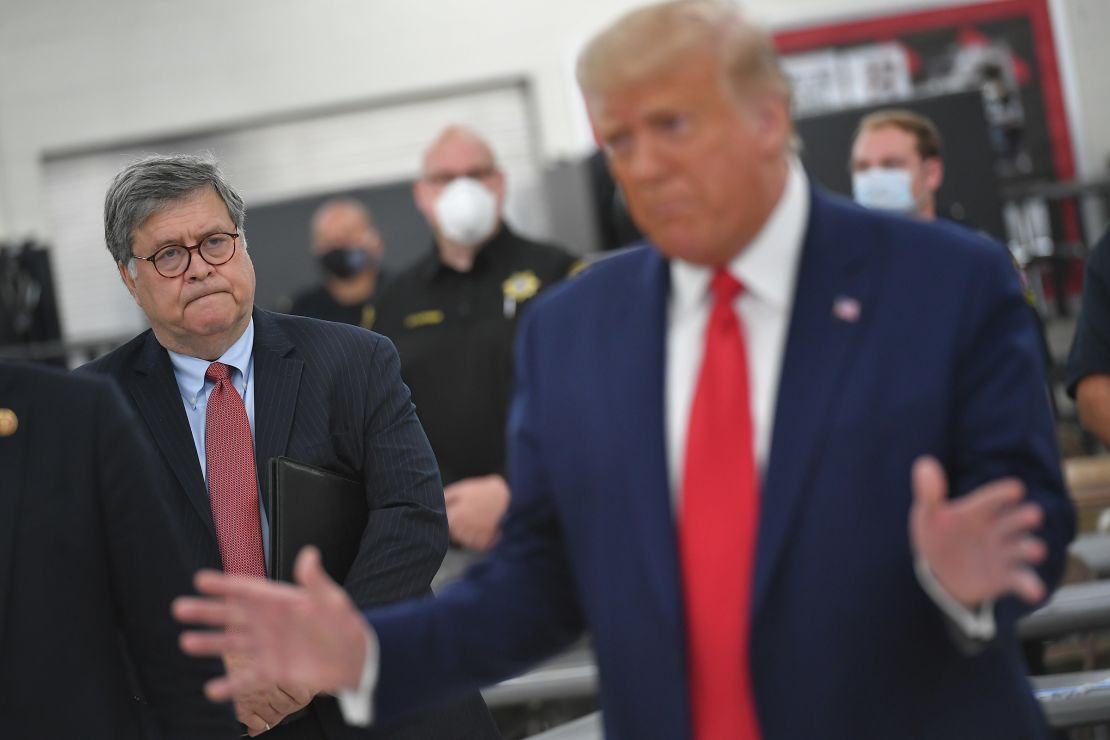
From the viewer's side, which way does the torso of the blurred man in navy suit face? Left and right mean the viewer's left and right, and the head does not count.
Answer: facing the viewer and to the left of the viewer

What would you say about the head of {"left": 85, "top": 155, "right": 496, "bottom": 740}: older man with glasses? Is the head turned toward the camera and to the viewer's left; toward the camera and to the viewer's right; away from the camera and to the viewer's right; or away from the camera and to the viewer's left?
toward the camera and to the viewer's right

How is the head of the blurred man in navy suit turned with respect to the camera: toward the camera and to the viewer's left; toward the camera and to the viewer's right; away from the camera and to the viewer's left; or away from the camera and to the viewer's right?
toward the camera and to the viewer's left

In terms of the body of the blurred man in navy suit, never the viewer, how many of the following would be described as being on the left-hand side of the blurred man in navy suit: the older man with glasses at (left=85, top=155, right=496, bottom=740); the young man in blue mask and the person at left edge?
0

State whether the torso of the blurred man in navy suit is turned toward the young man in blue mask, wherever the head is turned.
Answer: no

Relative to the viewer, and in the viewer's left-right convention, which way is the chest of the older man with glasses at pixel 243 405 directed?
facing the viewer

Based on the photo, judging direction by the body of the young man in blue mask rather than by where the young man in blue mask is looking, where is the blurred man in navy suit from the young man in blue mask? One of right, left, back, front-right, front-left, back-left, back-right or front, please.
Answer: front-left

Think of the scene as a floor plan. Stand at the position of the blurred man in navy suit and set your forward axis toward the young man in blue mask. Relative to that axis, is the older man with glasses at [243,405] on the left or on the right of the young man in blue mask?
left

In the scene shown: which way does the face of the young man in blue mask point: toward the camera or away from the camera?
toward the camera

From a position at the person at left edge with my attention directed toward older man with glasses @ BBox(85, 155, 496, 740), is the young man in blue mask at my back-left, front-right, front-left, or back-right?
front-right

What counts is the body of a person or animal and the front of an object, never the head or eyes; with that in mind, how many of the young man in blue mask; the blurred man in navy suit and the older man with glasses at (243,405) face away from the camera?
0

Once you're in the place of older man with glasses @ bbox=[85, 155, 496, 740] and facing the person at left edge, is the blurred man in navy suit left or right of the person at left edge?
left

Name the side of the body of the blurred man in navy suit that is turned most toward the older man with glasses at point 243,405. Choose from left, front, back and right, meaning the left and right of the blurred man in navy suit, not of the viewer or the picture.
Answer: right

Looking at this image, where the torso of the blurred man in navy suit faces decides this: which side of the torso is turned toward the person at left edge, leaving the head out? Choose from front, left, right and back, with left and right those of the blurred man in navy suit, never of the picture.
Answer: right

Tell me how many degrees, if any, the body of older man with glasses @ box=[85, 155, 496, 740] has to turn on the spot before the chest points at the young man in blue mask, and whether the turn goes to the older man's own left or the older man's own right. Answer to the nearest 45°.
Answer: approximately 135° to the older man's own left

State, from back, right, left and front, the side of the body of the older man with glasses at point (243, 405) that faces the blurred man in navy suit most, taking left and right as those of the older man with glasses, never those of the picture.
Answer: front
